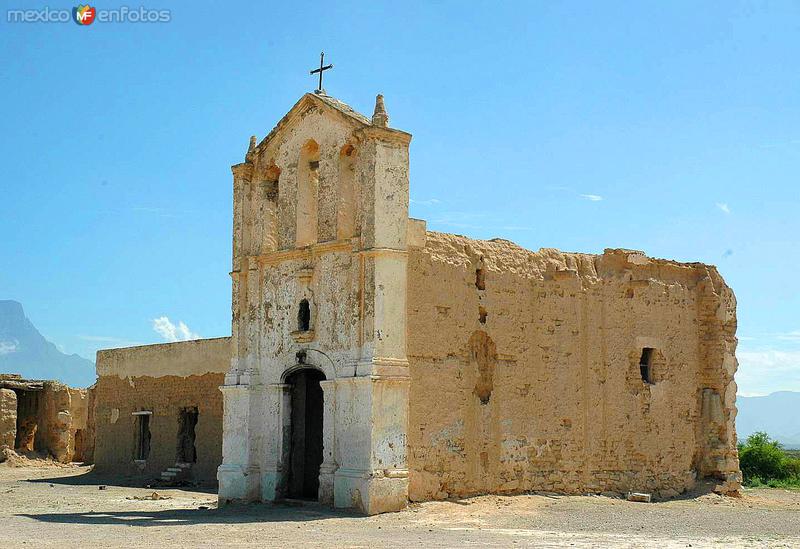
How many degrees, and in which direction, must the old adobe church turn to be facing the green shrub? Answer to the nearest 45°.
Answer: approximately 180°

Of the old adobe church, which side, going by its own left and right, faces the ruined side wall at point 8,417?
right

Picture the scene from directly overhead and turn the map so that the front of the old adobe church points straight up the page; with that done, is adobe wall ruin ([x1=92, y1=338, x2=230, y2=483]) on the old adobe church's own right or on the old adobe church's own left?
on the old adobe church's own right

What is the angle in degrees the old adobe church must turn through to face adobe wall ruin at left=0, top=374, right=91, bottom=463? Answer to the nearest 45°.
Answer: approximately 90° to its right
